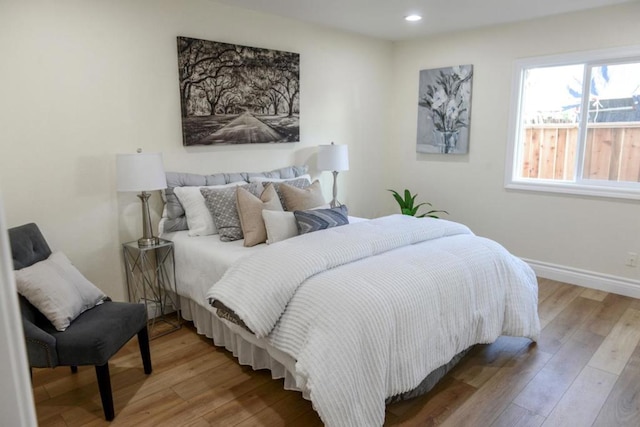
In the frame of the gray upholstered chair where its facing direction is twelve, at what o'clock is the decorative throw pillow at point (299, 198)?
The decorative throw pillow is roughly at 10 o'clock from the gray upholstered chair.

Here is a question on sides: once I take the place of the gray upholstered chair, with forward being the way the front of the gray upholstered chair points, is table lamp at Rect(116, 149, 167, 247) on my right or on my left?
on my left

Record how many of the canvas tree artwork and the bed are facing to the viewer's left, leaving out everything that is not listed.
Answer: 0

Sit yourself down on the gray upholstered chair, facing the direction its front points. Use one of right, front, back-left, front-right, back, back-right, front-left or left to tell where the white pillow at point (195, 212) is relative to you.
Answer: left

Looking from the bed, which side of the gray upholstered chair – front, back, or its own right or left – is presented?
front

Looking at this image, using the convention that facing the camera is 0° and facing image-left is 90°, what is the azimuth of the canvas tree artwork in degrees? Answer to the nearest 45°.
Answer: approximately 315°

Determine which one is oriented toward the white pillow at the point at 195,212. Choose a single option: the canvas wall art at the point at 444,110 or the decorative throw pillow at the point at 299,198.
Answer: the canvas wall art

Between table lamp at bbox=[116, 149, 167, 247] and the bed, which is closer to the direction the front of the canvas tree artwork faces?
the bed

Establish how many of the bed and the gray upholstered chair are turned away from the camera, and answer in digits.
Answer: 0

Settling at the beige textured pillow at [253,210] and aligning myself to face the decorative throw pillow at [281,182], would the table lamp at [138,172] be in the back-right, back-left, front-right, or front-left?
back-left

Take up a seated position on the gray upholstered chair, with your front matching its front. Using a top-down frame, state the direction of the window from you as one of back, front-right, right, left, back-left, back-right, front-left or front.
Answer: front-left

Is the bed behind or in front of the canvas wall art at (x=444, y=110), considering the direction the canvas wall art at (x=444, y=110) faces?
in front

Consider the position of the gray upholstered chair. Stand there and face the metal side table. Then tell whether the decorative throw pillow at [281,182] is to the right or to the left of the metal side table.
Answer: right
